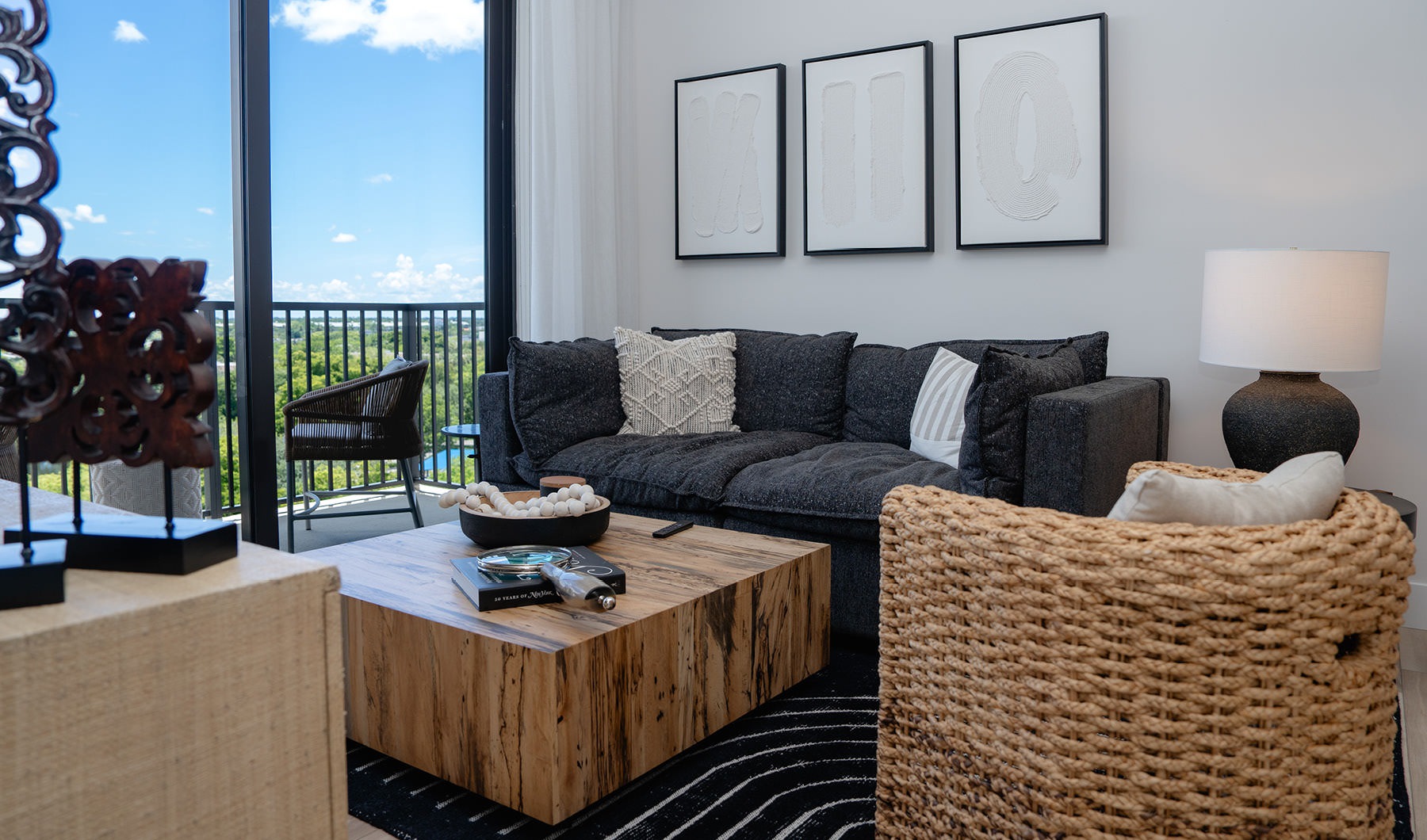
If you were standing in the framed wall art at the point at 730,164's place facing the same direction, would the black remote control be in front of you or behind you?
in front

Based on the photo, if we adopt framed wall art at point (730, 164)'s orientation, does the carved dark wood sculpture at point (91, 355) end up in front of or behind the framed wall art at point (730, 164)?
in front

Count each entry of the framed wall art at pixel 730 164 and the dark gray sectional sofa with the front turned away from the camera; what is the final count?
0

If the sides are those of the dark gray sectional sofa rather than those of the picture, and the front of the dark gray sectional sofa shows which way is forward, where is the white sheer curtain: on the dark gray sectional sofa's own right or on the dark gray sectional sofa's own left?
on the dark gray sectional sofa's own right

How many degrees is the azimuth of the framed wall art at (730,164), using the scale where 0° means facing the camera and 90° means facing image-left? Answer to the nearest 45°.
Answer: approximately 45°

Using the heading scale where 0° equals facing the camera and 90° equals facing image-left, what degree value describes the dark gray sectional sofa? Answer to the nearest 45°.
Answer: approximately 45°

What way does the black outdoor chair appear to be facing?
to the viewer's left

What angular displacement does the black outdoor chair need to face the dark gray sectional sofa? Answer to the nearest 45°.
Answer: approximately 135° to its left
